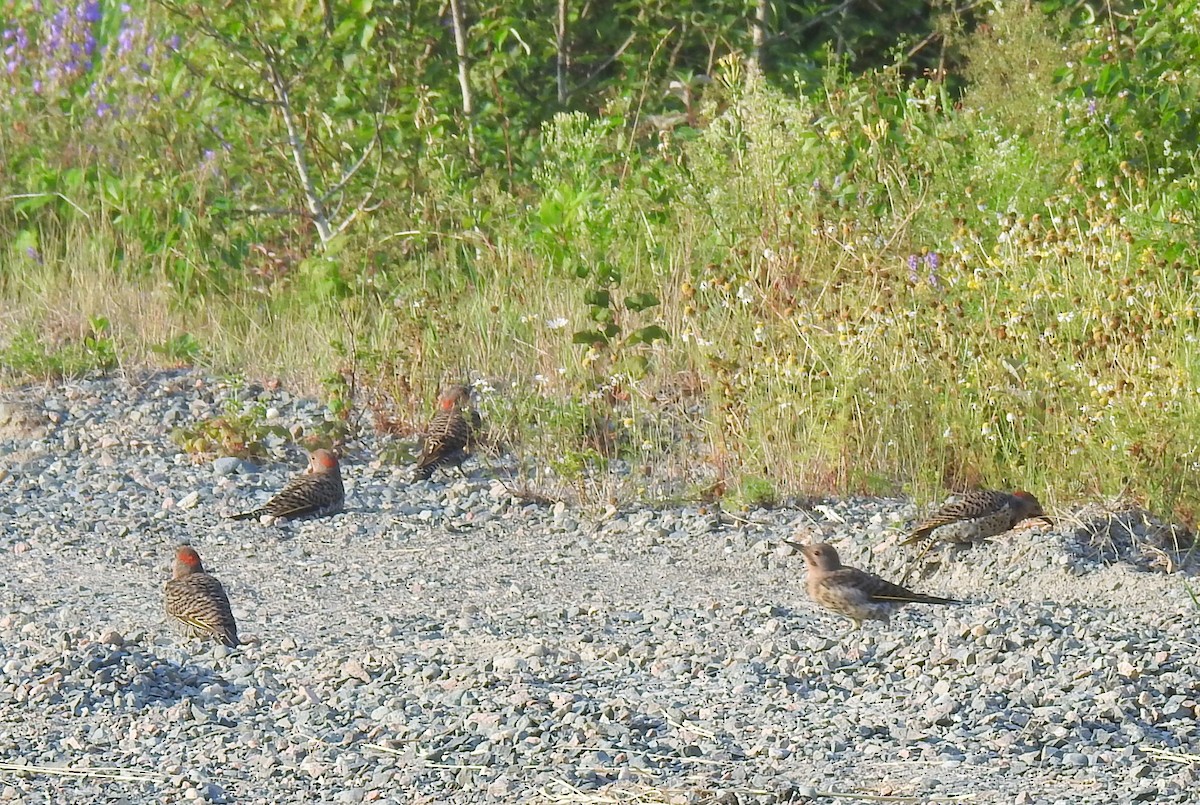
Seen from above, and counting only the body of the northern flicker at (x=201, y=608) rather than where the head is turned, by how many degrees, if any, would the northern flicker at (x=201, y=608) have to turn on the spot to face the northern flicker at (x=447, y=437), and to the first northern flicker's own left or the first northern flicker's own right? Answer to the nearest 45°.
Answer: approximately 90° to the first northern flicker's own right

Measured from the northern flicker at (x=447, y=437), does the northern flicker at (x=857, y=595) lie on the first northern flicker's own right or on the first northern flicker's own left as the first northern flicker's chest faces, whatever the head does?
on the first northern flicker's own right

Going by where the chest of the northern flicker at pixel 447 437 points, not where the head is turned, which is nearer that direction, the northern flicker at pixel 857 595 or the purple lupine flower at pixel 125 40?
the purple lupine flower

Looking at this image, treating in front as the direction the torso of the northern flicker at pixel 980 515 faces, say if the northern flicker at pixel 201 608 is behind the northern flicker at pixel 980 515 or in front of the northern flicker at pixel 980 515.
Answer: behind

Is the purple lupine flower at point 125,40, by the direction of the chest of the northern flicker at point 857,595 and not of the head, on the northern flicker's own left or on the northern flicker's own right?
on the northern flicker's own right

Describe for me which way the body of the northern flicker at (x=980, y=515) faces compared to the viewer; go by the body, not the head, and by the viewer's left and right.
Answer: facing to the right of the viewer

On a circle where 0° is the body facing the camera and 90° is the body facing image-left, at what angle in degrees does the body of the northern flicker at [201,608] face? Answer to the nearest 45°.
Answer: approximately 135°

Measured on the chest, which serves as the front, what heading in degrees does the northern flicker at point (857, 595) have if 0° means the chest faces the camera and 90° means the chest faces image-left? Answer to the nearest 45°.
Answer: approximately 90°

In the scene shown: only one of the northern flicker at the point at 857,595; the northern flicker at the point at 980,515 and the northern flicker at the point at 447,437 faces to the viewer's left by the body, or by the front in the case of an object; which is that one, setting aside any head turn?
the northern flicker at the point at 857,595

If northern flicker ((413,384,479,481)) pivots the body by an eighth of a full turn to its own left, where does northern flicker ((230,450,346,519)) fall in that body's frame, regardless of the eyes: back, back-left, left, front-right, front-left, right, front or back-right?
back-left

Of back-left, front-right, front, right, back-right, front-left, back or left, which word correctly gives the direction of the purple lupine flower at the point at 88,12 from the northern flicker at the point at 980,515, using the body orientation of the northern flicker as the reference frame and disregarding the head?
back-left

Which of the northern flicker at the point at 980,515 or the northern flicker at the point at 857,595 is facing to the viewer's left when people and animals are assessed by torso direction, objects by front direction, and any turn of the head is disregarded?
the northern flicker at the point at 857,595

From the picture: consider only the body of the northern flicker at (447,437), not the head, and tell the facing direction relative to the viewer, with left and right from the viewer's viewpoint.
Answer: facing away from the viewer and to the right of the viewer
